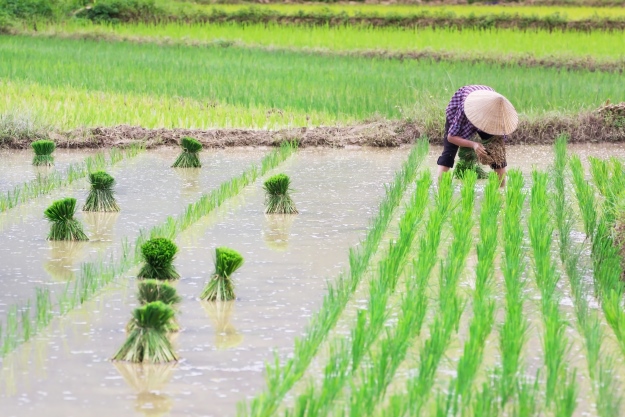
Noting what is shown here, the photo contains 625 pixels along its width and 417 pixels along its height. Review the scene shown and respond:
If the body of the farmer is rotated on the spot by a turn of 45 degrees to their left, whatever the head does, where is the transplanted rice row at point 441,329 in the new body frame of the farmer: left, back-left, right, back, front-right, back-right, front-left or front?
right

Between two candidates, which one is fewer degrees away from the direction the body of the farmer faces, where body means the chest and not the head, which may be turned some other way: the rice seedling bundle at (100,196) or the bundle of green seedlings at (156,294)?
the bundle of green seedlings

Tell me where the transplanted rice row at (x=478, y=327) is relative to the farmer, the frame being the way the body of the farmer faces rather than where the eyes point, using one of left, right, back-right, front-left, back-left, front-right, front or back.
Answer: front-right

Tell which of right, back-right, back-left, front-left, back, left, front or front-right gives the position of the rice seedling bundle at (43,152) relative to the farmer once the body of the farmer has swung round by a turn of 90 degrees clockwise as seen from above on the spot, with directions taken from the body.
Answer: front-right

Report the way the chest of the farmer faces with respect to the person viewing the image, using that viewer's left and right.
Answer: facing the viewer and to the right of the viewer

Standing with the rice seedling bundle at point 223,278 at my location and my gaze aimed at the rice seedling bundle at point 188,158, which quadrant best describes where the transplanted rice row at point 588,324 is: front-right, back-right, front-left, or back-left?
back-right

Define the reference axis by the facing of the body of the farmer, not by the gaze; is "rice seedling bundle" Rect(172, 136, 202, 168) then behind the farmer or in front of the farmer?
behind

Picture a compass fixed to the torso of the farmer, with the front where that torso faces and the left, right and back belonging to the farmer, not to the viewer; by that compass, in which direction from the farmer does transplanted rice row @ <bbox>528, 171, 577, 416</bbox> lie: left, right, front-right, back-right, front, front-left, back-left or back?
front-right
